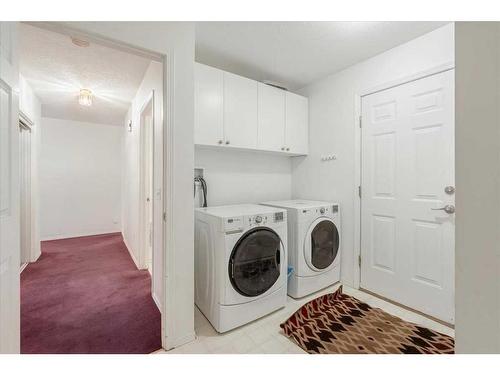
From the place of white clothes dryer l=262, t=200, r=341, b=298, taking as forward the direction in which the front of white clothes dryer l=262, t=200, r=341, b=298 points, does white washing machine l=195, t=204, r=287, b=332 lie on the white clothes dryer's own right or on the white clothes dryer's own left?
on the white clothes dryer's own right

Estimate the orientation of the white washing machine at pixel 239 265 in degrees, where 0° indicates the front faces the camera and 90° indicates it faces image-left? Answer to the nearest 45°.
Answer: approximately 315°

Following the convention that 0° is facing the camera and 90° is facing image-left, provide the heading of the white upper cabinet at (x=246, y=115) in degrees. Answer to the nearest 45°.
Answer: approximately 315°

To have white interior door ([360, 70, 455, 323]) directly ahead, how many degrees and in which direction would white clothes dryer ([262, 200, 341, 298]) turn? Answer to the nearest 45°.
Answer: approximately 45° to its left

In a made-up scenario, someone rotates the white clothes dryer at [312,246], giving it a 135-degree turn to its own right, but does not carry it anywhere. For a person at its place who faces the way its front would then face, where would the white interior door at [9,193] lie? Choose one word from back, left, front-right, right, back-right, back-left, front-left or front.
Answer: front-left

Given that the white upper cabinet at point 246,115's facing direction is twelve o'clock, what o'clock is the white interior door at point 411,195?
The white interior door is roughly at 11 o'clock from the white upper cabinet.

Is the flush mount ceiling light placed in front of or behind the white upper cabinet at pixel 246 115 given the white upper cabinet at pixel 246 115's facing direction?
behind

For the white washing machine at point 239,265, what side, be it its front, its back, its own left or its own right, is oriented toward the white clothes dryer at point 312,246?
left
